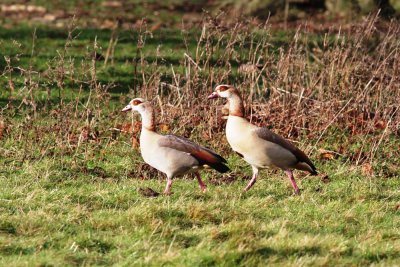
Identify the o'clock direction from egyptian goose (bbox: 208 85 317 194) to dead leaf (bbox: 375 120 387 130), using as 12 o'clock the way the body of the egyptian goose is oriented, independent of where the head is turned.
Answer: The dead leaf is roughly at 4 o'clock from the egyptian goose.

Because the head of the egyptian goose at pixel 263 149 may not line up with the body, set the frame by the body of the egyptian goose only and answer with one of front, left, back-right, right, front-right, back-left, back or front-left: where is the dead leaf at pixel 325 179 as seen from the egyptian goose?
back-right

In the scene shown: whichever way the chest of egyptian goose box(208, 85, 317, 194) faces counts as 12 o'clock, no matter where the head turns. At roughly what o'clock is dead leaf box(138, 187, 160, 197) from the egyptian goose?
The dead leaf is roughly at 11 o'clock from the egyptian goose.

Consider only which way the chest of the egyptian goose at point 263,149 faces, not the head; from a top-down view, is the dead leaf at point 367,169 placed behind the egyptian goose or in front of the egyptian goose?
behind

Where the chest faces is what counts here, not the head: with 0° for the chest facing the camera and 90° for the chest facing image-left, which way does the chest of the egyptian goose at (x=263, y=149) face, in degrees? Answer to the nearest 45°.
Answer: approximately 90°

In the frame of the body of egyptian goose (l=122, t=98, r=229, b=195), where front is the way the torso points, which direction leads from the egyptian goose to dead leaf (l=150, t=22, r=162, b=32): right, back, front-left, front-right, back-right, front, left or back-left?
right

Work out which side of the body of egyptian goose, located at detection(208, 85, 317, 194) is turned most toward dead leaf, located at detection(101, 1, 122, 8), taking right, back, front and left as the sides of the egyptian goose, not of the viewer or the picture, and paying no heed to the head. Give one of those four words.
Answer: right

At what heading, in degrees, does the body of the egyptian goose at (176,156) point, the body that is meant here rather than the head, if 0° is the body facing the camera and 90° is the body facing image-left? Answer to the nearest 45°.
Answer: approximately 90°

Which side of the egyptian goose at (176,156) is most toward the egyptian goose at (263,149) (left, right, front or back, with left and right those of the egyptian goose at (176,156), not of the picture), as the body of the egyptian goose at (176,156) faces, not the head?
back

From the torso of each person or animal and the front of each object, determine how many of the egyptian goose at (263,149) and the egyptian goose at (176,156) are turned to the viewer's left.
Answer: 2

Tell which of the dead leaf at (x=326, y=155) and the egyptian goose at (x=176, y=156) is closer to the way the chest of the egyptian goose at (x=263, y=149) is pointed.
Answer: the egyptian goose
